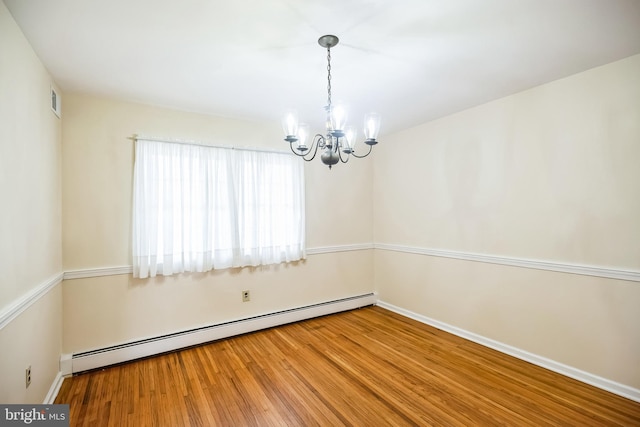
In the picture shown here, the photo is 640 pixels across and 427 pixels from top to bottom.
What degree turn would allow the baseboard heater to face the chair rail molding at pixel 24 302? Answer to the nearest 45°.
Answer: approximately 90° to its right

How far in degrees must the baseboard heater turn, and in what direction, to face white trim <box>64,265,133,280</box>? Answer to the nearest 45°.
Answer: approximately 135° to its right

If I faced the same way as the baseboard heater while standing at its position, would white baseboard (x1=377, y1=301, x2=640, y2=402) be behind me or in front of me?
in front

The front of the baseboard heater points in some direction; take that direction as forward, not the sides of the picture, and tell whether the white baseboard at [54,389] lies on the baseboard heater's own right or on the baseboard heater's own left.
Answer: on the baseboard heater's own right

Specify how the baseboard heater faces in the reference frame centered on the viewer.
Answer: facing the viewer and to the right of the viewer

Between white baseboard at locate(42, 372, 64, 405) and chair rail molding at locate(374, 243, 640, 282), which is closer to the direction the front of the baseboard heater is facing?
the chair rail molding
